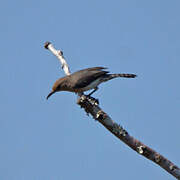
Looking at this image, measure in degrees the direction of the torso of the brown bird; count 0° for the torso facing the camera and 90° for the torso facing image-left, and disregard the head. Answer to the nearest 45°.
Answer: approximately 90°
